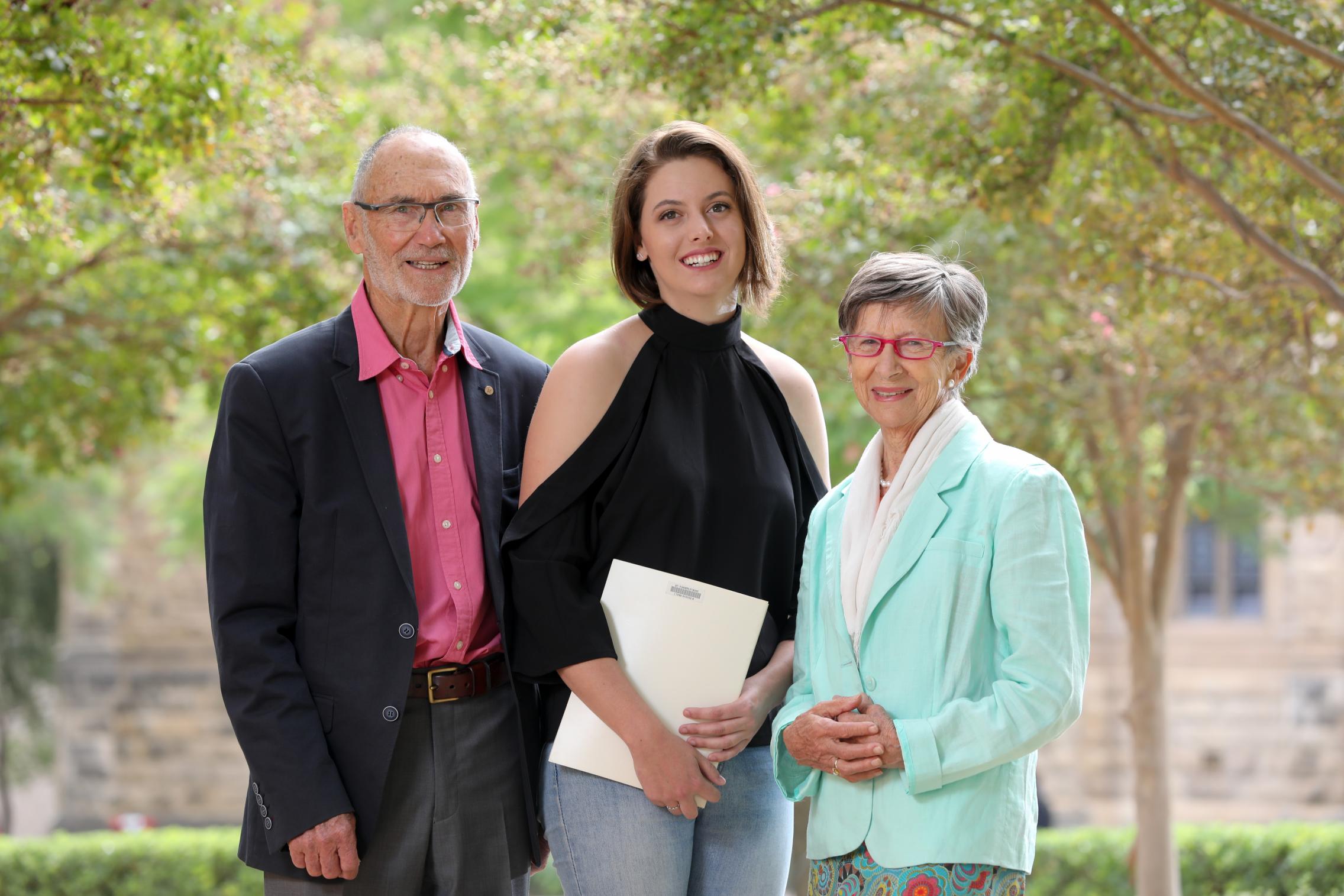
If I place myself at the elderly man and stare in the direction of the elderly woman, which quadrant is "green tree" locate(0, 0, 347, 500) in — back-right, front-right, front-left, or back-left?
back-left

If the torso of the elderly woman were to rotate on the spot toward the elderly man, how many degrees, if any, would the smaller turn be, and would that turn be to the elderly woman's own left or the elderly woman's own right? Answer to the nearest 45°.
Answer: approximately 45° to the elderly woman's own right

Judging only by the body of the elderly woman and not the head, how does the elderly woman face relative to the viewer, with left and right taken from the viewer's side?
facing the viewer and to the left of the viewer

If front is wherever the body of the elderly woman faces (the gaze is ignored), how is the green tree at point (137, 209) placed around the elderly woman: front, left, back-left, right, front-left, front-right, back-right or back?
right

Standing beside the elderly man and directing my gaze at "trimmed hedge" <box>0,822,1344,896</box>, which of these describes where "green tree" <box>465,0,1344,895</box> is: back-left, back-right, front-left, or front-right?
front-right

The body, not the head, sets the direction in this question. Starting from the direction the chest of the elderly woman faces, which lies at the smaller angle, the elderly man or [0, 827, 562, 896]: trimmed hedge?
the elderly man

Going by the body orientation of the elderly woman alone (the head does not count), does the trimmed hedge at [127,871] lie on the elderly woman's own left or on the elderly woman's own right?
on the elderly woman's own right

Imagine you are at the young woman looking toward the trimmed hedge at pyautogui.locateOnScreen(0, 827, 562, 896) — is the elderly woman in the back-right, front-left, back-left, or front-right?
back-right

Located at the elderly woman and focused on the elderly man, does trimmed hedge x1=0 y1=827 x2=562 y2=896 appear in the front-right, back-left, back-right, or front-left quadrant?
front-right

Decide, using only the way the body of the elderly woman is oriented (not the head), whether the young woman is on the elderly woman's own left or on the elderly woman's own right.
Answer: on the elderly woman's own right

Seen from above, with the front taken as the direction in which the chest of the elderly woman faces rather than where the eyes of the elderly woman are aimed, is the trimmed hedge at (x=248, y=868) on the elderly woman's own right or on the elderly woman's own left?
on the elderly woman's own right
